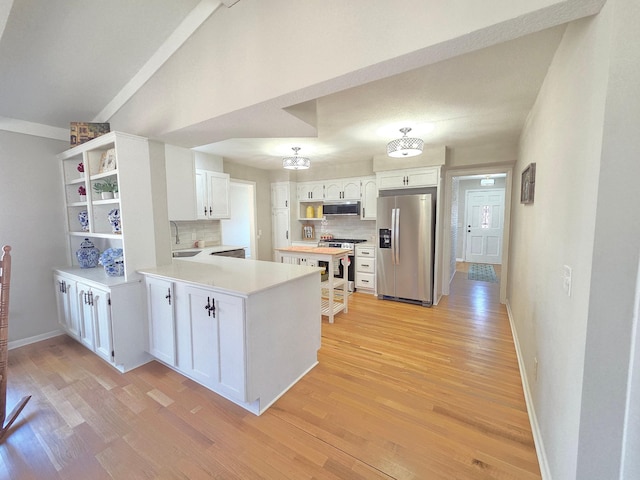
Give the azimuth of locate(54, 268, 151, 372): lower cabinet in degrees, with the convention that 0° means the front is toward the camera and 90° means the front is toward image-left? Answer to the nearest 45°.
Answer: approximately 45°

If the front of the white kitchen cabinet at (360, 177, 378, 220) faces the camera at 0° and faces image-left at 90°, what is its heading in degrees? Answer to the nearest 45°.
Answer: approximately 0°

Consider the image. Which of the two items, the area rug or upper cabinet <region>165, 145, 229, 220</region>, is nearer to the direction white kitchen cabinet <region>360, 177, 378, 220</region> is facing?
the upper cabinet

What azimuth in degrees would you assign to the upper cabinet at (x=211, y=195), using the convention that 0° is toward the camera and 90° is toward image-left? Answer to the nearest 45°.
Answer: approximately 315°

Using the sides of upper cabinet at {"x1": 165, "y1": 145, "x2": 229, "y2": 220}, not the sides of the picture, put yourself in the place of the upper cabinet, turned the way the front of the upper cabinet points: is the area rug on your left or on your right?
on your left

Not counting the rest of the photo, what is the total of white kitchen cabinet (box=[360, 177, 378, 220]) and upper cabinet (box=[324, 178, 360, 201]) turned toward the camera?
2

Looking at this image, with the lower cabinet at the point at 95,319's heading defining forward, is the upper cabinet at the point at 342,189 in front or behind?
behind

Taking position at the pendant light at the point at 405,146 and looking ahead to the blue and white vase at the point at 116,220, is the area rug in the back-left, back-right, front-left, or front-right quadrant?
back-right

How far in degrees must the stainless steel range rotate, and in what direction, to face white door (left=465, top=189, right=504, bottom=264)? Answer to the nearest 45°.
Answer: approximately 180°

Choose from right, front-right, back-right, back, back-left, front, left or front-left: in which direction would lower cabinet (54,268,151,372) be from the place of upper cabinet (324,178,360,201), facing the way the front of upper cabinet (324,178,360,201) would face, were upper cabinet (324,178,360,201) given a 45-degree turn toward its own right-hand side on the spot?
front

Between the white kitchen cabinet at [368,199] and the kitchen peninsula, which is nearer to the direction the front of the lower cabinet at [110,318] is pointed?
the kitchen peninsula

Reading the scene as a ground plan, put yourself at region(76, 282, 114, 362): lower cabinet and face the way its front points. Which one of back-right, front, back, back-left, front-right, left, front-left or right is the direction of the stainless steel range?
back-left

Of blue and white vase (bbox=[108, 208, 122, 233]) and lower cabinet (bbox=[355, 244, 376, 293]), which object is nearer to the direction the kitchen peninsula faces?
the blue and white vase

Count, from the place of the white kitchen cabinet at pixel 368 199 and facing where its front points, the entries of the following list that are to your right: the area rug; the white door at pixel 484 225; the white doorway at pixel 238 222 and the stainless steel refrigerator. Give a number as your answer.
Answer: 1
